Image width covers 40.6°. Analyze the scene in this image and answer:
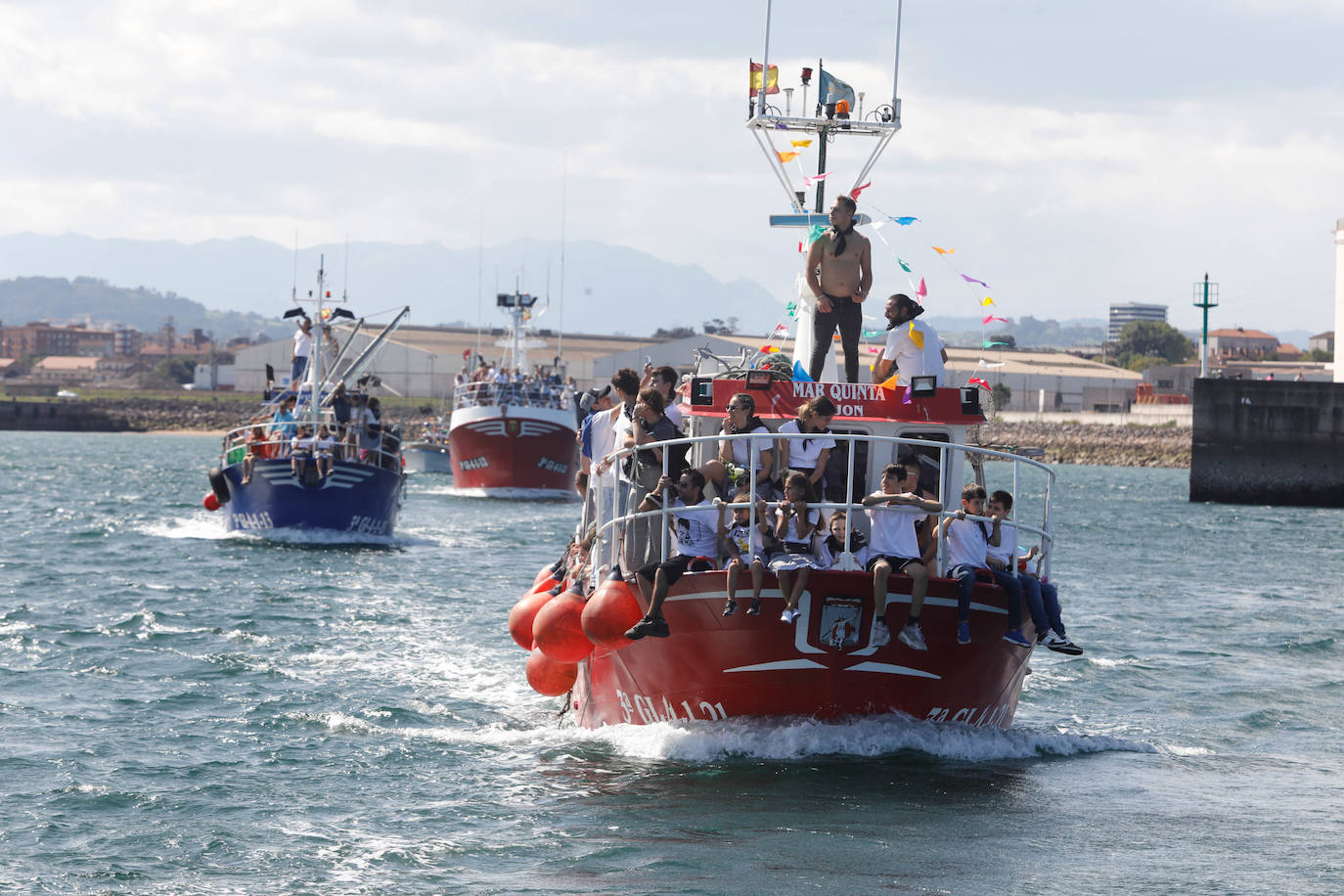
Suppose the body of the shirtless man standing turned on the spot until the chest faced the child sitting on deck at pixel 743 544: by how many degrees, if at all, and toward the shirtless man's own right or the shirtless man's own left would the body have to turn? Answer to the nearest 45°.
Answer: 0° — they already face them

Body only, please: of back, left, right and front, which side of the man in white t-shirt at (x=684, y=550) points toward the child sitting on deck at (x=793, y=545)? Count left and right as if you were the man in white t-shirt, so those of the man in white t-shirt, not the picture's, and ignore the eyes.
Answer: left

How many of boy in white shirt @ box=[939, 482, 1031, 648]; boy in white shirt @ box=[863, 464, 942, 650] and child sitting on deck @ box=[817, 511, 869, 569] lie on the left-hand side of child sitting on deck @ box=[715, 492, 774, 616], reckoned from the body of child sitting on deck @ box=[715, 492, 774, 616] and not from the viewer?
3

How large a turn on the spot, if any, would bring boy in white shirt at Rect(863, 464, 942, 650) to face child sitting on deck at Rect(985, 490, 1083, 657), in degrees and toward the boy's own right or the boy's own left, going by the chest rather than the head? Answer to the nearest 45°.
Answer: approximately 135° to the boy's own left

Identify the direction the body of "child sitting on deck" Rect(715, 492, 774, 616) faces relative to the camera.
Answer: toward the camera

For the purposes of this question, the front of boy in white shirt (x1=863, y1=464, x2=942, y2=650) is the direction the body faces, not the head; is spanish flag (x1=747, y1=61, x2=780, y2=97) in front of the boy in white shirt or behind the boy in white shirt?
behind

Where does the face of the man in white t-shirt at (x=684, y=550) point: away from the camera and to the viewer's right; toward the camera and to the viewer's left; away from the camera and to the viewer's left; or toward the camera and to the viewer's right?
toward the camera and to the viewer's left

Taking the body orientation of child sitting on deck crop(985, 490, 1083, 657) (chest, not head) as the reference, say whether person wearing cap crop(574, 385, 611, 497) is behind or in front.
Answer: behind

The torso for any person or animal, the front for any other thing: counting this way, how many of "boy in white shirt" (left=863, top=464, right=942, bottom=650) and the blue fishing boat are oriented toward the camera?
2

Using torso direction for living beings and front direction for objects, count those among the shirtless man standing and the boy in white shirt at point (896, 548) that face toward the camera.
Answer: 2

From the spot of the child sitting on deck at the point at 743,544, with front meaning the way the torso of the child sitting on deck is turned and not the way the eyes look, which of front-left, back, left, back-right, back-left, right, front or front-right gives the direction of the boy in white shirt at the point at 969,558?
left

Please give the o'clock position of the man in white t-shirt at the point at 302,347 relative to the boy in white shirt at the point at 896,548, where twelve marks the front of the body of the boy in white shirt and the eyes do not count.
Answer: The man in white t-shirt is roughly at 5 o'clock from the boy in white shirt.

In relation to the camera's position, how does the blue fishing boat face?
facing the viewer

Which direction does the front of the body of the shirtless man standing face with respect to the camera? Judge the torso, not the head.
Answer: toward the camera

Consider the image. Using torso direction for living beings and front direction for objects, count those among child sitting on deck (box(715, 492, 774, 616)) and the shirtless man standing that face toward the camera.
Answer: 2
